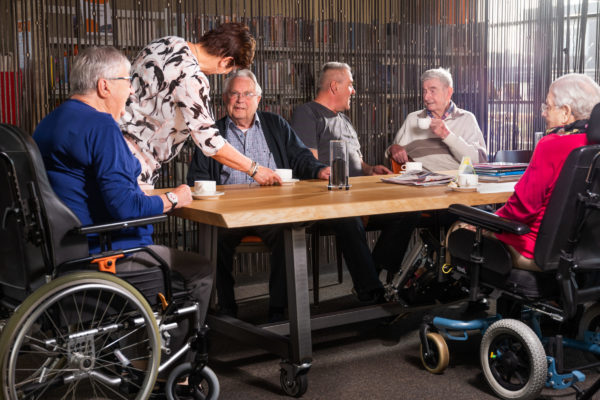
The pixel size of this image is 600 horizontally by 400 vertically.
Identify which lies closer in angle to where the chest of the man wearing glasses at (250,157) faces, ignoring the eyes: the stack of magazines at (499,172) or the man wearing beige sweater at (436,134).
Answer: the stack of magazines

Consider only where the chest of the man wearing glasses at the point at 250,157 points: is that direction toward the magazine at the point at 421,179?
no

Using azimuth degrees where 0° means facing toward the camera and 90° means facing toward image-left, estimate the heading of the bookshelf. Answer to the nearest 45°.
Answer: approximately 0°

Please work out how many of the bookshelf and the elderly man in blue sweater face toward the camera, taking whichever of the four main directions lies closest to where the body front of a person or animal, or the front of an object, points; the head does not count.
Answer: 1

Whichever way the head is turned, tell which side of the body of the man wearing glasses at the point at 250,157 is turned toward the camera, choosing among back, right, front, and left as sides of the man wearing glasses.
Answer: front

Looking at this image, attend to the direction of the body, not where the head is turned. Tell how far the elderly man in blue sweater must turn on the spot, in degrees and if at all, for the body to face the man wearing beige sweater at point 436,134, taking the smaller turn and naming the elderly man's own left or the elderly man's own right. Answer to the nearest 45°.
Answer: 0° — they already face them

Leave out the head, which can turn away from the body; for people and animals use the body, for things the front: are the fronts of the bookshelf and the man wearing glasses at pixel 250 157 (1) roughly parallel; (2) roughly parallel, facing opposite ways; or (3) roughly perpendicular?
roughly parallel

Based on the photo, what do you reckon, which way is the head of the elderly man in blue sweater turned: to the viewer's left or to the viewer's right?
to the viewer's right

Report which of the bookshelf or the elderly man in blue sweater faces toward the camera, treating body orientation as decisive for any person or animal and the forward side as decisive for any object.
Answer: the bookshelf

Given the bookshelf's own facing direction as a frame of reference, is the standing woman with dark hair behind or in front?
in front

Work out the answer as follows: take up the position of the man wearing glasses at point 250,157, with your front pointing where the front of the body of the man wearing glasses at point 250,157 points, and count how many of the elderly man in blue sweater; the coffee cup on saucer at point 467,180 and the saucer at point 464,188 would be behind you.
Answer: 0

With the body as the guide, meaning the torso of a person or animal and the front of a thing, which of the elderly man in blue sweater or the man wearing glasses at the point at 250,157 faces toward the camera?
the man wearing glasses

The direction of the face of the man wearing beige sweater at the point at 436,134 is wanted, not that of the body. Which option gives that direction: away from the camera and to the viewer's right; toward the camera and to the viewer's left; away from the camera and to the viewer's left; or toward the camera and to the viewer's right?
toward the camera and to the viewer's left

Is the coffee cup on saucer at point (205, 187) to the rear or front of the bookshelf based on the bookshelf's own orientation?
to the front

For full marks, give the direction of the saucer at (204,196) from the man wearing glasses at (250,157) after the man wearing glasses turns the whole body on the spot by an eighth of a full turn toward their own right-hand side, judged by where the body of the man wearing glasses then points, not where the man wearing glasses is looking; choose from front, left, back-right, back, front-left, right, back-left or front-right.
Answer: front-left

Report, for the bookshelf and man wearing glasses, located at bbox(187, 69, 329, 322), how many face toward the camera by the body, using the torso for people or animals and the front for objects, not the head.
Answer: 2

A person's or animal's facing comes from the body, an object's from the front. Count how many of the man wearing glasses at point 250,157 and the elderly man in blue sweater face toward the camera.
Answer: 1

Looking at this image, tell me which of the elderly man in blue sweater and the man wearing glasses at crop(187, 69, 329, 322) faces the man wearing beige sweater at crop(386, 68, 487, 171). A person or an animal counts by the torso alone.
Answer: the elderly man in blue sweater

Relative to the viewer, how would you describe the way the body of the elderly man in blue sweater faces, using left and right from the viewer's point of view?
facing away from the viewer and to the right of the viewer
